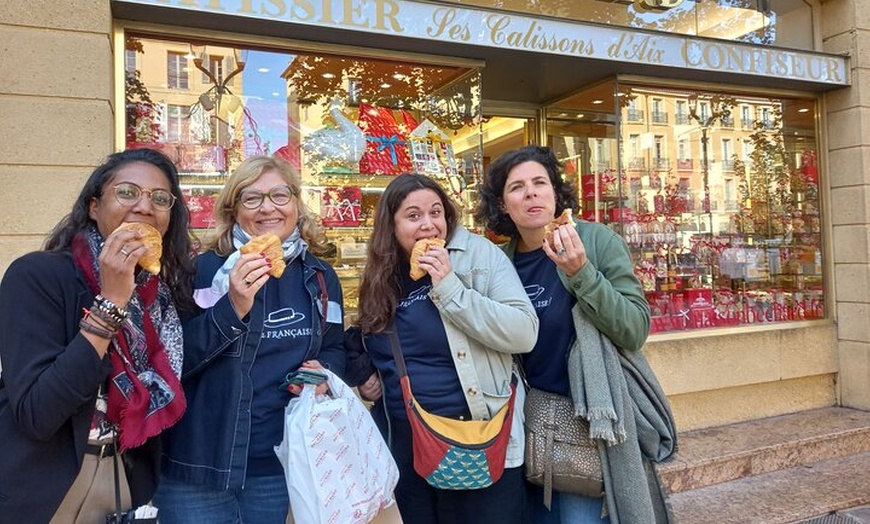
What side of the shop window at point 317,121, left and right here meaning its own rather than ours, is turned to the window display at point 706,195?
left

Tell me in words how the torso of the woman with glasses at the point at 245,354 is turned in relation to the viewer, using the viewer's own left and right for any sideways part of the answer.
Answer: facing the viewer

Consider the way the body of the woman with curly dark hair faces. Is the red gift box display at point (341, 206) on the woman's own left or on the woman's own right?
on the woman's own right

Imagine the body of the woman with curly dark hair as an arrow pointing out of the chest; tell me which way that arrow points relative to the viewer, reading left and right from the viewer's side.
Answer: facing the viewer and to the left of the viewer
